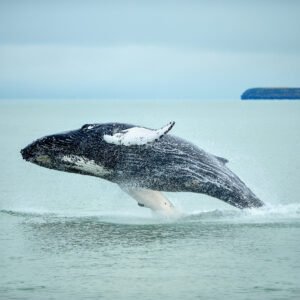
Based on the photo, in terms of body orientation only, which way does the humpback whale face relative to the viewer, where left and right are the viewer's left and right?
facing to the left of the viewer
